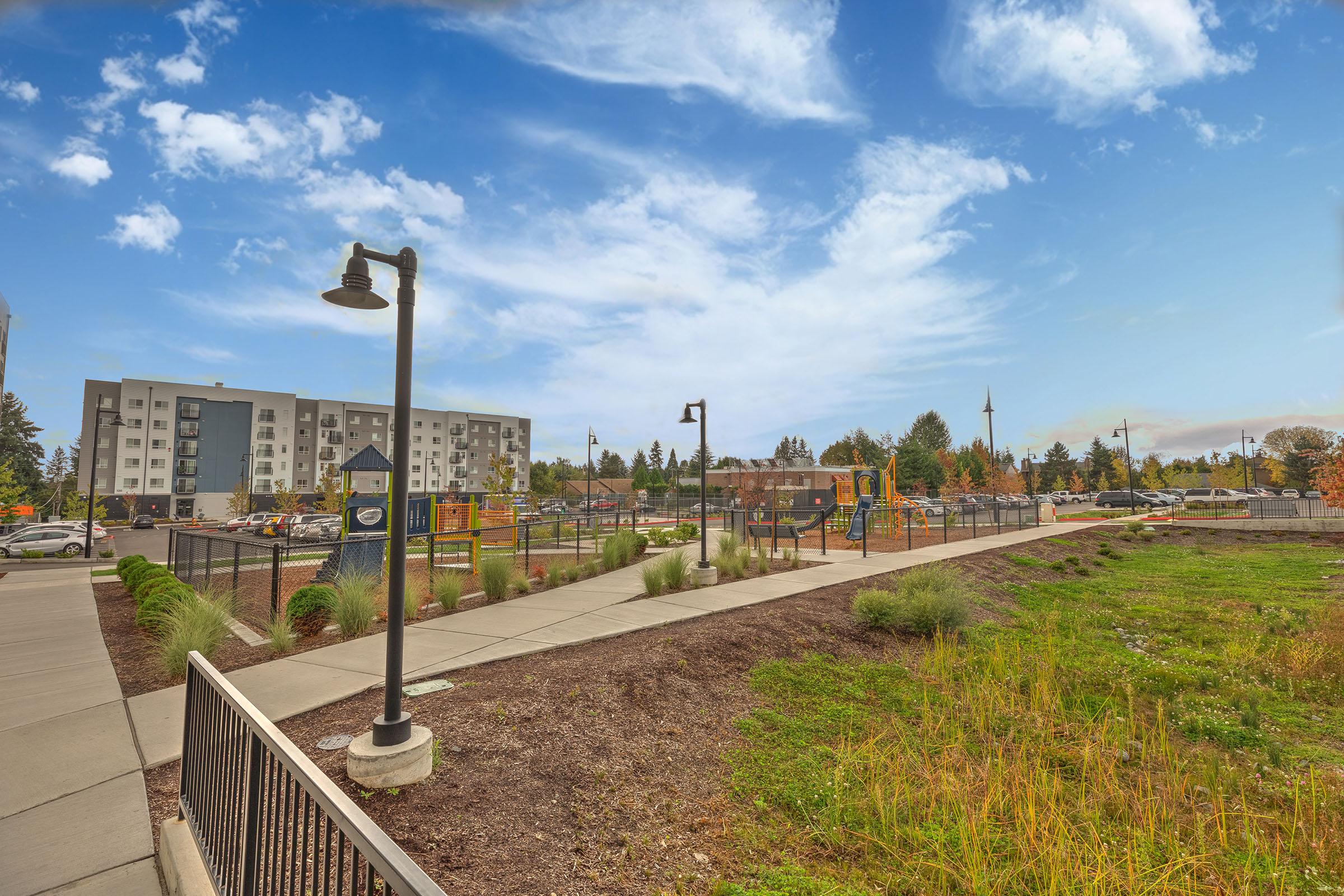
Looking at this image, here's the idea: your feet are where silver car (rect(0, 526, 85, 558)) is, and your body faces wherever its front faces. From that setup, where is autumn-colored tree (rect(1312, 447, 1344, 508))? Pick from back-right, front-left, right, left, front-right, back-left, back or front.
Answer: back-left

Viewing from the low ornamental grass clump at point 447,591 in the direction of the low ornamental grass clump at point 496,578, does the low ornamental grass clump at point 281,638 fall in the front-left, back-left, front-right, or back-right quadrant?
back-right

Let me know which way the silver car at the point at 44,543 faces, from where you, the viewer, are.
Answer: facing to the left of the viewer

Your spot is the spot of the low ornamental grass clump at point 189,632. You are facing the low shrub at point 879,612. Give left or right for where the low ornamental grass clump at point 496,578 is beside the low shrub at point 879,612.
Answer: left

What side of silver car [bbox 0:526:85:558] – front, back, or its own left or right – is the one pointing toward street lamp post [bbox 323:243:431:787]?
left
